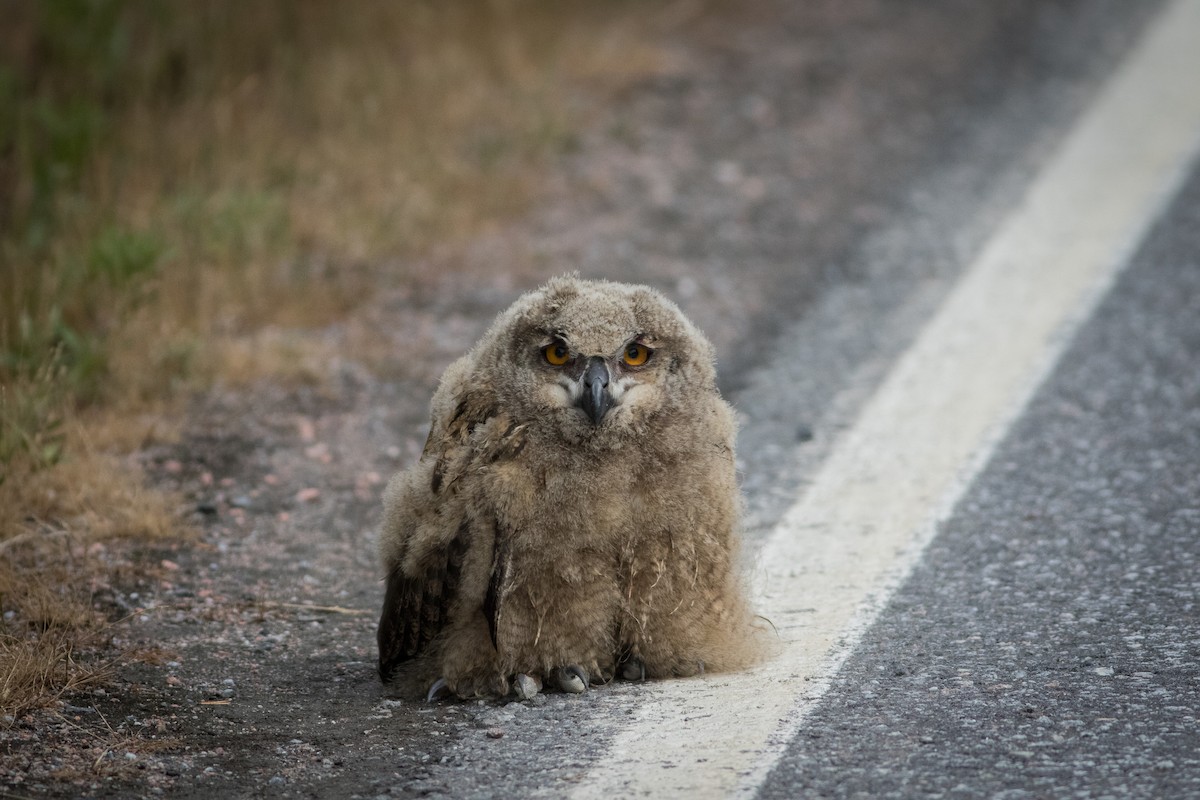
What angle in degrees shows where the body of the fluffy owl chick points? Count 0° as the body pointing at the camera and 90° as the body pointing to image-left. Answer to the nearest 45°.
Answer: approximately 0°
